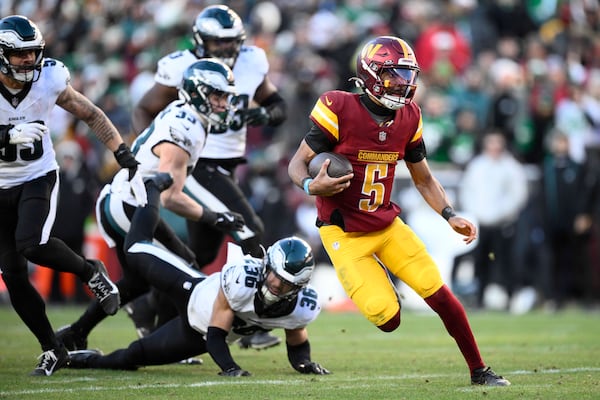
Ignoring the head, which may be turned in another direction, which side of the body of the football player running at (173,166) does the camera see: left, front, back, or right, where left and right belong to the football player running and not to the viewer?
right

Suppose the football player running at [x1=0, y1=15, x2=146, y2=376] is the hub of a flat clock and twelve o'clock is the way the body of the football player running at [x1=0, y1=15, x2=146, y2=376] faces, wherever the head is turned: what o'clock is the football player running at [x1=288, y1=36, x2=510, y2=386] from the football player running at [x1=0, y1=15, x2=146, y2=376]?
the football player running at [x1=288, y1=36, x2=510, y2=386] is roughly at 10 o'clock from the football player running at [x1=0, y1=15, x2=146, y2=376].

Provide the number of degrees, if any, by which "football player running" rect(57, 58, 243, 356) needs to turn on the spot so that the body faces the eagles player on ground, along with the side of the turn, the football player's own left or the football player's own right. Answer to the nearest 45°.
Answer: approximately 90° to the football player's own right

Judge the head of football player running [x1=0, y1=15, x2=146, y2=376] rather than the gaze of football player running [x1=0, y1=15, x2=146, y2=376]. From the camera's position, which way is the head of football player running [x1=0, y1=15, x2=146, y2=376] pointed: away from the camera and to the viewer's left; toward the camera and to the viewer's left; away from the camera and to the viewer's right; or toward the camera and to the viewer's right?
toward the camera and to the viewer's right
